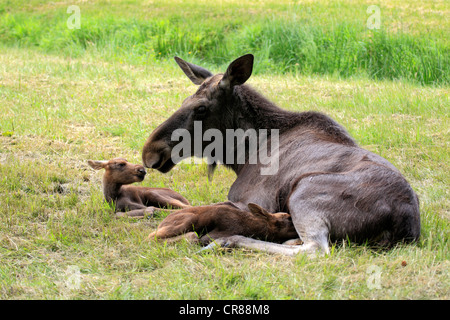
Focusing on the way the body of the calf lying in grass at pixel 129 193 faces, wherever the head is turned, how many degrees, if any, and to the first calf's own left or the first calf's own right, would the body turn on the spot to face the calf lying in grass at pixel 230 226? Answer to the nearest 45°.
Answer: approximately 135° to the first calf's own left

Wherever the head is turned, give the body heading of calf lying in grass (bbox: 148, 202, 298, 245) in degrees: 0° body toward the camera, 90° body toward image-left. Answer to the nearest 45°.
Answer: approximately 270°

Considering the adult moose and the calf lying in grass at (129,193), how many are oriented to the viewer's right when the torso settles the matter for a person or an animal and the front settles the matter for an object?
0

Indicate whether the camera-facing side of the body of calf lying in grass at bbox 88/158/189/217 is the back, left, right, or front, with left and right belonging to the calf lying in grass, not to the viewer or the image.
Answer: left

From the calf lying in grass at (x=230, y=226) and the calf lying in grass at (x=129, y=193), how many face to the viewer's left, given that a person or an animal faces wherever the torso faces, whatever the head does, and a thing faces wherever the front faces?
1

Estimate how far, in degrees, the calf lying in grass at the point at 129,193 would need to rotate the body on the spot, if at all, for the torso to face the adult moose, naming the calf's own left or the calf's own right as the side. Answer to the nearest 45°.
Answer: approximately 135° to the calf's own left

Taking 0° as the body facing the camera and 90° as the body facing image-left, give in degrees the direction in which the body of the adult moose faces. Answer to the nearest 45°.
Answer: approximately 90°

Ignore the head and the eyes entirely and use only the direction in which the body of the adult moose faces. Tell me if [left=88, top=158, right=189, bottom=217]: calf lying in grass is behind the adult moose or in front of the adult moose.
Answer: in front

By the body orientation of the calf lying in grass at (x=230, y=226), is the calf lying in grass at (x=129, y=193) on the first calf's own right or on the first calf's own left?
on the first calf's own left

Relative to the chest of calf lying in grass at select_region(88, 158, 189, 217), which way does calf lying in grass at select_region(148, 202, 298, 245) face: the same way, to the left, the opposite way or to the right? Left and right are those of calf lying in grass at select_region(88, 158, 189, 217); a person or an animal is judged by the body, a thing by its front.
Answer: the opposite way
